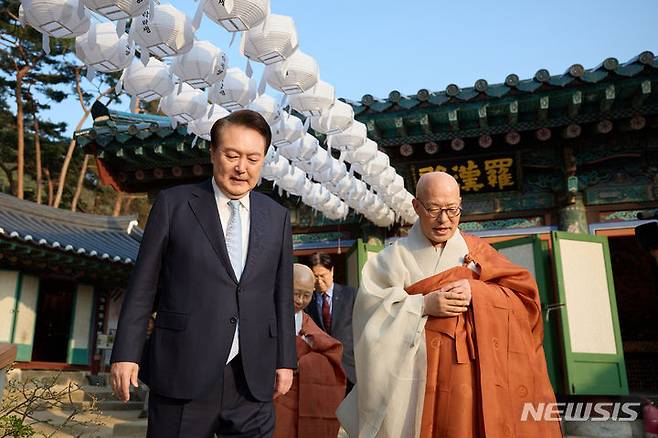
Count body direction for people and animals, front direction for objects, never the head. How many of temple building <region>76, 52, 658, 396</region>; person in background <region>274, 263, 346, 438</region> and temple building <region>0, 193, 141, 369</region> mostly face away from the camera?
0

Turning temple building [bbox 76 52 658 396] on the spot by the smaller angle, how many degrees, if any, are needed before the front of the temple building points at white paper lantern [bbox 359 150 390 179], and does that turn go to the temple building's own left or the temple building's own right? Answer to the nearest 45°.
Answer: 0° — it already faces it

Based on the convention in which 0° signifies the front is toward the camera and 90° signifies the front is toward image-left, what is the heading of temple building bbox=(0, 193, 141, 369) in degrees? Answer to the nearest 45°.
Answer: approximately 315°

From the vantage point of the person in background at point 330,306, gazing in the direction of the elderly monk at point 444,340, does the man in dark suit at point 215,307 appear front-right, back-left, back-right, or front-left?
front-right

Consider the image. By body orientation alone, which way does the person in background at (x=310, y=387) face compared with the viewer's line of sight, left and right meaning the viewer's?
facing the viewer

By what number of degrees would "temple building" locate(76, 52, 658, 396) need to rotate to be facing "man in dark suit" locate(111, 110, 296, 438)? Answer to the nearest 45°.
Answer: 0° — it already faces them

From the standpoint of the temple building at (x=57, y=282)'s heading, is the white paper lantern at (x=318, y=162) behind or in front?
in front

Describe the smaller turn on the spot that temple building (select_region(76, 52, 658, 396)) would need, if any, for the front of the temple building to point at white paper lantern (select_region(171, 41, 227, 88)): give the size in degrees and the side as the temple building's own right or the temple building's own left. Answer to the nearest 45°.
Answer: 0° — it already faces it

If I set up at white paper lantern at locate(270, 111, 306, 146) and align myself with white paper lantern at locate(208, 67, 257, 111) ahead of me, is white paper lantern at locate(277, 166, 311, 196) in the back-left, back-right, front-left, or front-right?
back-right
